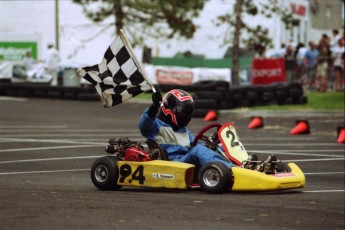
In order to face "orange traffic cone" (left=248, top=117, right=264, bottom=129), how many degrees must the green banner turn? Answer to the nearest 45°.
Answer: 0° — it already faces it

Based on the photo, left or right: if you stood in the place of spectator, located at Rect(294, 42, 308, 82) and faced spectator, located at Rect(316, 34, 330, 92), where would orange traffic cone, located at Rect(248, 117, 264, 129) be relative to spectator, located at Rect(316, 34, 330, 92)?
right

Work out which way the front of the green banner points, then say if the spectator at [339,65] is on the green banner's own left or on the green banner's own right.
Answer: on the green banner's own left

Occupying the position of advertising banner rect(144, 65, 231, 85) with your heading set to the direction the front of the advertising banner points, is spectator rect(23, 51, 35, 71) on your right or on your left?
on your right

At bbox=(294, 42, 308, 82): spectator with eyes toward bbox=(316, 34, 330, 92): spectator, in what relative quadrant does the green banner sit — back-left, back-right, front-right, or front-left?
back-right

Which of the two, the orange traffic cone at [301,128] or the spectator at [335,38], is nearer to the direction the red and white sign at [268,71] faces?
the orange traffic cone

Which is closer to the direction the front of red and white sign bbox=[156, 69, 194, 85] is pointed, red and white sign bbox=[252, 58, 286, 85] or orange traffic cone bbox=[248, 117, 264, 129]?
the orange traffic cone

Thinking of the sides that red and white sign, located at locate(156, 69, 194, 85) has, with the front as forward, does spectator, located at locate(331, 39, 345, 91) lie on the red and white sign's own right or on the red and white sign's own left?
on the red and white sign's own left

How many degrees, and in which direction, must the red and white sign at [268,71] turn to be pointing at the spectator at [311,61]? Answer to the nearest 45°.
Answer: approximately 90° to its left
